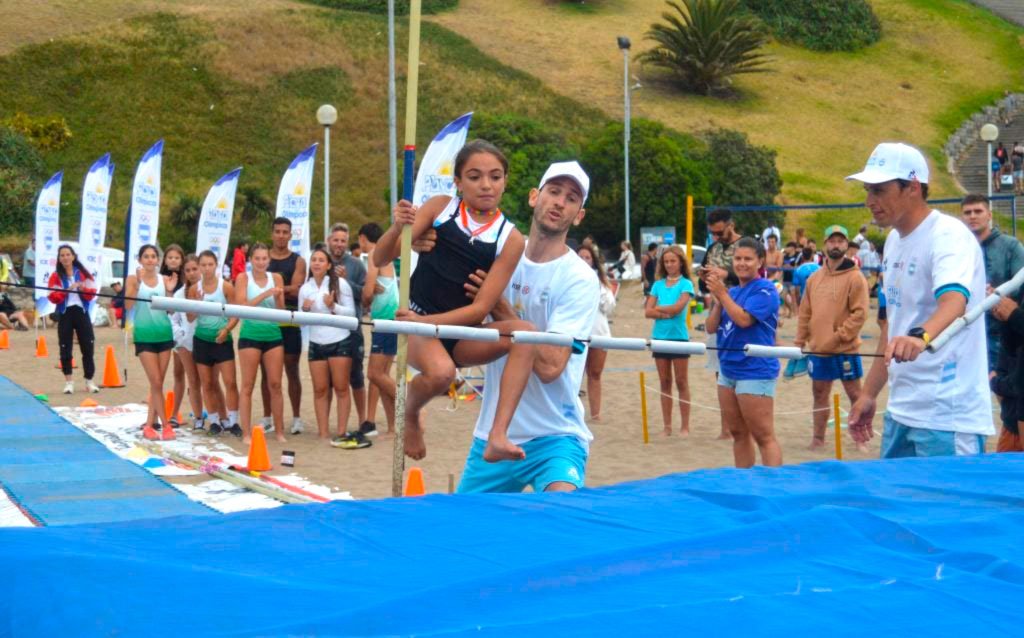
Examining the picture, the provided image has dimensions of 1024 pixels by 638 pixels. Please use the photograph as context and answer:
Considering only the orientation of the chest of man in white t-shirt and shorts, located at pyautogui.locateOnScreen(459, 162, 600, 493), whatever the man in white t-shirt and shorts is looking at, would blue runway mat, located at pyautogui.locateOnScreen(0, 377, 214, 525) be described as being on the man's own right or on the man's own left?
on the man's own right

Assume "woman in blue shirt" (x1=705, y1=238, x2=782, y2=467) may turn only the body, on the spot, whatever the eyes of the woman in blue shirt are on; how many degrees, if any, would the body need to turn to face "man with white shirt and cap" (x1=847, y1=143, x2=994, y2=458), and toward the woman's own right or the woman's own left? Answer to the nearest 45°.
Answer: approximately 45° to the woman's own left

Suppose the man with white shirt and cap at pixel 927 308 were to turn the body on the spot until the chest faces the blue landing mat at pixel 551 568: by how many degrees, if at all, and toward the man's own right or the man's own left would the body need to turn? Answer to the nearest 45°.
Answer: approximately 45° to the man's own left

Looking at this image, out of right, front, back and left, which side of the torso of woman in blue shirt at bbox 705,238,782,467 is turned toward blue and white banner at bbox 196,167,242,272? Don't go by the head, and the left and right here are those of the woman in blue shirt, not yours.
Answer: right

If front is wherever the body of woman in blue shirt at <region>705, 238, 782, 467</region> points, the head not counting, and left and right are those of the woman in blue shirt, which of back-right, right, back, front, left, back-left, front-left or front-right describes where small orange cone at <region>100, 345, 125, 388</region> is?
right

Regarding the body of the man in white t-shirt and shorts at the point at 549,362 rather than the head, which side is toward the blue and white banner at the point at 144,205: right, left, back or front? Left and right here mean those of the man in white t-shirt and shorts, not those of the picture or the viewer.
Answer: right

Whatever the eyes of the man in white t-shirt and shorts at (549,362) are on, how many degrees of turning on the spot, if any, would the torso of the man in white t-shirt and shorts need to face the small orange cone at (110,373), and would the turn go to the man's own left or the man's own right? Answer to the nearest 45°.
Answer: approximately 90° to the man's own right

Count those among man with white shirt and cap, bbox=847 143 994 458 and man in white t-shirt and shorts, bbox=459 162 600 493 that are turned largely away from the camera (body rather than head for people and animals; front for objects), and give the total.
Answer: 0

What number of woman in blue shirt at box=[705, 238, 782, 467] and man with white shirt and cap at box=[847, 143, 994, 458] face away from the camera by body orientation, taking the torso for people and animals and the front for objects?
0

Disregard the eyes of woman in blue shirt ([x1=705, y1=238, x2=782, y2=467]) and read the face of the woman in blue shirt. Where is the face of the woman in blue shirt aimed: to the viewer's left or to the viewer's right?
to the viewer's left

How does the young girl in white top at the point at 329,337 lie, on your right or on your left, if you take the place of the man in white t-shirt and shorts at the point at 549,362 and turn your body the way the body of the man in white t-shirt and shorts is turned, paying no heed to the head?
on your right

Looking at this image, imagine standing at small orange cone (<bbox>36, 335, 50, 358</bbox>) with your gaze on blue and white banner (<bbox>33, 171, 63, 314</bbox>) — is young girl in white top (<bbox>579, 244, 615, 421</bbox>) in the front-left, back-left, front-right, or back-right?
back-right
